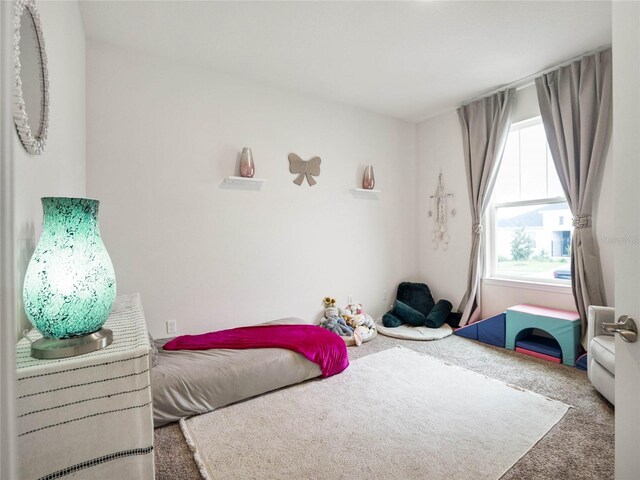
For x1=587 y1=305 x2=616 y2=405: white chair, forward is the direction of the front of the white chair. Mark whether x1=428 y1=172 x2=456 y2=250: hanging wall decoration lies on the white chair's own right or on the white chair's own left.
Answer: on the white chair's own right

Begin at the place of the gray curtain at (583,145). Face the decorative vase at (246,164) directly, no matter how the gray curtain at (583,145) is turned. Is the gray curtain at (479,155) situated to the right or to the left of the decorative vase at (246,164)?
right

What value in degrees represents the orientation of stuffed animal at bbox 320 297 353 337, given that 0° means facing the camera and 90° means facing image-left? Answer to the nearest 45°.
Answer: approximately 315°

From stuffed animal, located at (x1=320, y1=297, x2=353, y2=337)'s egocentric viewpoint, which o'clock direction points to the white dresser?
The white dresser is roughly at 2 o'clock from the stuffed animal.

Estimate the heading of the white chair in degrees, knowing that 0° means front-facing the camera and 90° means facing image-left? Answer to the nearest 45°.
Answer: approximately 45°

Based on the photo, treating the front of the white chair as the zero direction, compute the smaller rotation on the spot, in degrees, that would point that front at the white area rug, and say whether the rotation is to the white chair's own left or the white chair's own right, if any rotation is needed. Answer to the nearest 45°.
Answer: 0° — it already faces it
